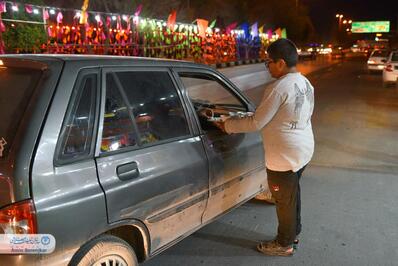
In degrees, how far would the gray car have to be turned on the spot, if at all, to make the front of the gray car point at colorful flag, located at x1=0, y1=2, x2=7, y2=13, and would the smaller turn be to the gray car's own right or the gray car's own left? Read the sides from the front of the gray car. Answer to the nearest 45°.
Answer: approximately 45° to the gray car's own left

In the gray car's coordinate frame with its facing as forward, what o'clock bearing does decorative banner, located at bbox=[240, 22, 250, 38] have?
The decorative banner is roughly at 11 o'clock from the gray car.

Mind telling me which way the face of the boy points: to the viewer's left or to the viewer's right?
to the viewer's left

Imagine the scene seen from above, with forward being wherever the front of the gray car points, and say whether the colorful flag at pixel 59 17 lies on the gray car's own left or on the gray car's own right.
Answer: on the gray car's own left

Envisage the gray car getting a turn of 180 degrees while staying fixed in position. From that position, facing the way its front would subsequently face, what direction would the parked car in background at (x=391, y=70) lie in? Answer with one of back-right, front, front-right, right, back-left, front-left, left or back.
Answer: back

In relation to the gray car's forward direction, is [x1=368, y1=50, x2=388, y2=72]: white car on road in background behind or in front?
in front

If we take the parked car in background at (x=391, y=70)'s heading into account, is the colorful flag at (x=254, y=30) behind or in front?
in front

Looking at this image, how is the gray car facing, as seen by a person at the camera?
facing away from the viewer and to the right of the viewer
